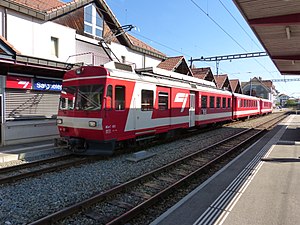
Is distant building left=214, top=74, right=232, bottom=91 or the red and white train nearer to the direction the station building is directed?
the red and white train

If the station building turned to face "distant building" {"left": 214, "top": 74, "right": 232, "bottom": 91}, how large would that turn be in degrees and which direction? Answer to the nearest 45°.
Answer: approximately 90° to its left

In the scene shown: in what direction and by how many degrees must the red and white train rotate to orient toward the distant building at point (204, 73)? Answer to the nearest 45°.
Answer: approximately 135° to its right

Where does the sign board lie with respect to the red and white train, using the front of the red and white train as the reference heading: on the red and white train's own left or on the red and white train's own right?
on the red and white train's own right

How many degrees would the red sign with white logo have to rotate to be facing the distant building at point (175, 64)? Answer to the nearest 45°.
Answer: approximately 90° to its left

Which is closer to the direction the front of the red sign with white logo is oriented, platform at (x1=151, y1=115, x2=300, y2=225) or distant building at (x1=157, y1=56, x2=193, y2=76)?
the platform

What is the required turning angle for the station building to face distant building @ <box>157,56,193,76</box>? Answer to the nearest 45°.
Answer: approximately 90° to its left

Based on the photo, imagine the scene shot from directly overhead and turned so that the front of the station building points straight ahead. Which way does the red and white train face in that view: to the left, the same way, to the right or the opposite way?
to the right
